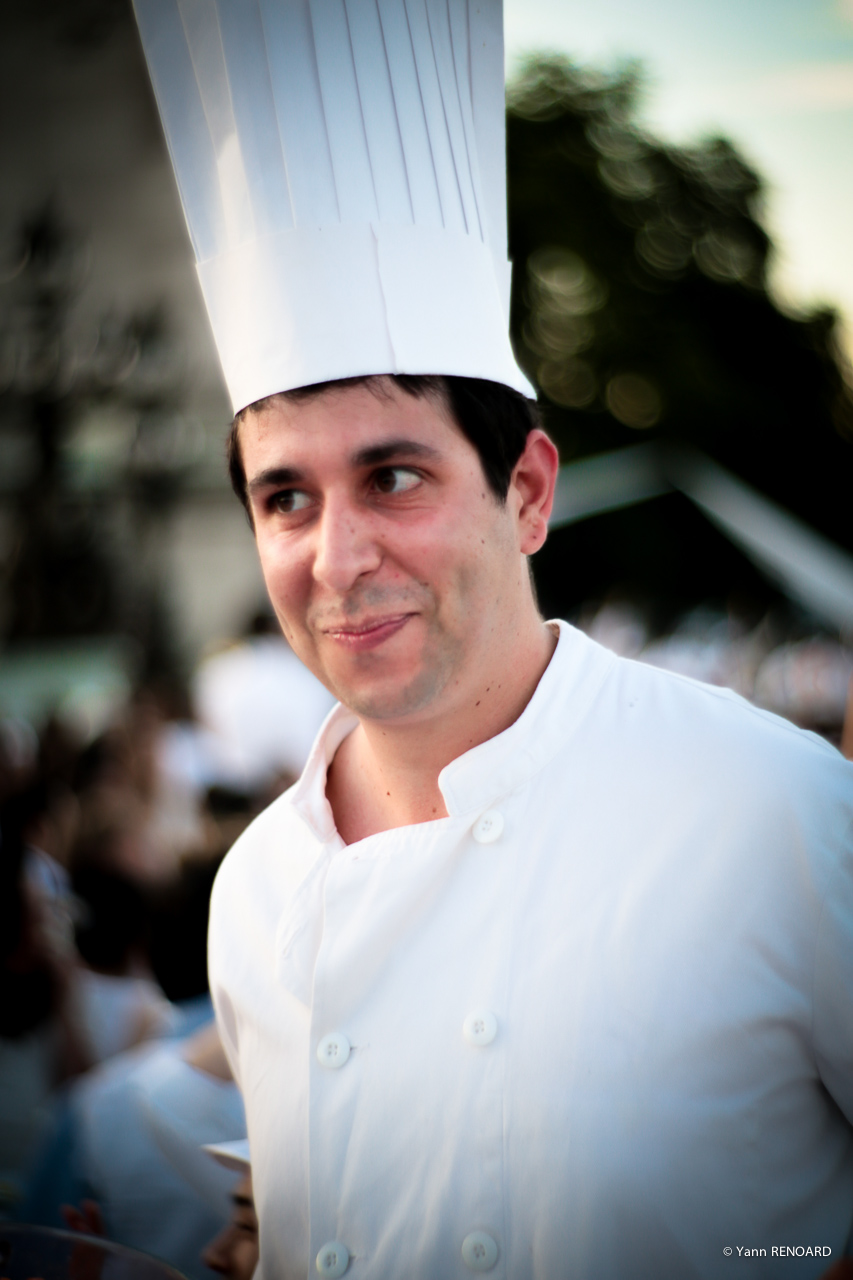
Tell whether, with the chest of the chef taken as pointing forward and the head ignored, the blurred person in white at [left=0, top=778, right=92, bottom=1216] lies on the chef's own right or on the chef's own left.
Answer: on the chef's own right

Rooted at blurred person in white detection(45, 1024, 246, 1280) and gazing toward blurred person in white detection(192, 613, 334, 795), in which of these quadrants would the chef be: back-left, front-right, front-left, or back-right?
back-right

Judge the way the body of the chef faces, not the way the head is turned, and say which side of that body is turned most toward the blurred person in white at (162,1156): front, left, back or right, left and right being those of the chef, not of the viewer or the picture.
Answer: right

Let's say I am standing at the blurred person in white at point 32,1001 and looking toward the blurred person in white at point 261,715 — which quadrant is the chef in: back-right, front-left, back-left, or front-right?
back-right

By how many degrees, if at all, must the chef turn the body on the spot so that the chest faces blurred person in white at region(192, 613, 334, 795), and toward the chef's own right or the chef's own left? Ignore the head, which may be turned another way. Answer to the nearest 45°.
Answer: approximately 135° to the chef's own right

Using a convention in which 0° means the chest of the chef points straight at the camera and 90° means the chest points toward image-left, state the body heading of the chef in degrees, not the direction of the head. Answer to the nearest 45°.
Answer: approximately 45°

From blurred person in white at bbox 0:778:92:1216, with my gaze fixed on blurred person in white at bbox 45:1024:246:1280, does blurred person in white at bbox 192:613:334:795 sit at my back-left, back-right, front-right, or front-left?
back-left
